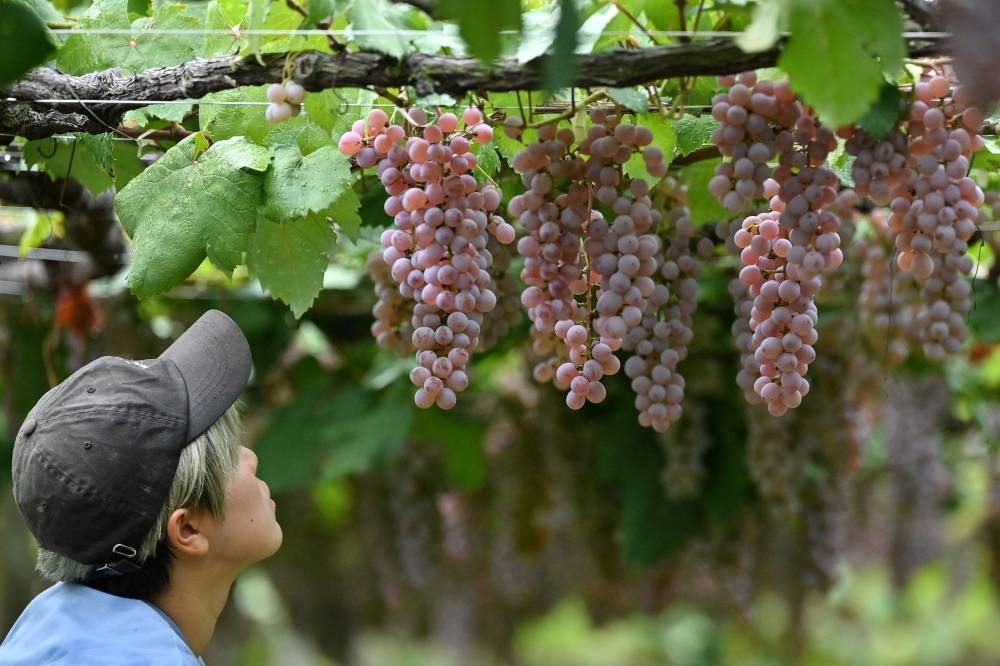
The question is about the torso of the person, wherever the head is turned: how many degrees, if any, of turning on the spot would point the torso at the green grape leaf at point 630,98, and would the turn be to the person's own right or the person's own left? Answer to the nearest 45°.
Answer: approximately 45° to the person's own right

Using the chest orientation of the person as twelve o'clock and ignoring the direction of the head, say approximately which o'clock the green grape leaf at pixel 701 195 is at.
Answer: The green grape leaf is roughly at 1 o'clock from the person.

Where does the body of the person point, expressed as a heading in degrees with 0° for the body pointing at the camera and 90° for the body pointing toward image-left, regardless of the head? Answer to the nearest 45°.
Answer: approximately 225°

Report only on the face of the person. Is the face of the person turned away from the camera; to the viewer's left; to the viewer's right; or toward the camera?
to the viewer's right

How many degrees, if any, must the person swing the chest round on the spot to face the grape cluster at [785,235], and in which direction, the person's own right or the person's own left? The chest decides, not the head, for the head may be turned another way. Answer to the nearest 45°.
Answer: approximately 45° to the person's own right

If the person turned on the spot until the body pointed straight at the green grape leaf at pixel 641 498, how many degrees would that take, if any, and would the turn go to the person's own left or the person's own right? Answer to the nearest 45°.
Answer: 0° — they already face it

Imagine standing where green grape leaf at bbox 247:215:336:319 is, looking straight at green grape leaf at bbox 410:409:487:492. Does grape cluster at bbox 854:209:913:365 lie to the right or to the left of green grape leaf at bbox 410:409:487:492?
right
